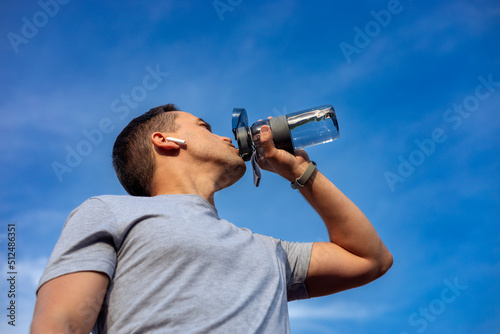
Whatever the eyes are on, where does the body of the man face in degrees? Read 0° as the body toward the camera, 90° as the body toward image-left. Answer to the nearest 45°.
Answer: approximately 315°

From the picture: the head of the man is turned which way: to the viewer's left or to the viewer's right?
to the viewer's right
